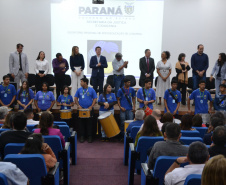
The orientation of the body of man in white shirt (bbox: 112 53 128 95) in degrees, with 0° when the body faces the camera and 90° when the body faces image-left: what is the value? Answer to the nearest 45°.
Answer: approximately 315°

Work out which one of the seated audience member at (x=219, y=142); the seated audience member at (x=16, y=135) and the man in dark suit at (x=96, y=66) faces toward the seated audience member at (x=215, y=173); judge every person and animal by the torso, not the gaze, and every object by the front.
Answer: the man in dark suit

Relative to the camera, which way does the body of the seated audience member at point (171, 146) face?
away from the camera

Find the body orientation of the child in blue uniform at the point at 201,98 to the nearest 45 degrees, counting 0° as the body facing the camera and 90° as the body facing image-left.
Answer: approximately 0°

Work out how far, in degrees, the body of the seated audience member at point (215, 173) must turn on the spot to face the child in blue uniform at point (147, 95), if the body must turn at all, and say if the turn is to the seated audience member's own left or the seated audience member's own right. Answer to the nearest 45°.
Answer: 0° — they already face them

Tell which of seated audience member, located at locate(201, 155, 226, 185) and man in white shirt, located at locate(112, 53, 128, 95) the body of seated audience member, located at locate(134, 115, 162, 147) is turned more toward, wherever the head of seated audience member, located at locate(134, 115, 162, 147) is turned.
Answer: the man in white shirt

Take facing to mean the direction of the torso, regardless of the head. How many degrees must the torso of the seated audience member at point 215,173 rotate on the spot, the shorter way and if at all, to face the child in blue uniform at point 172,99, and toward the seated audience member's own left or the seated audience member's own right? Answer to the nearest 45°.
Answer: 0° — they already face them

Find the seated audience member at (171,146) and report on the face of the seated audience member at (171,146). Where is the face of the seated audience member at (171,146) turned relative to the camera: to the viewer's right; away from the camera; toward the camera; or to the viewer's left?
away from the camera

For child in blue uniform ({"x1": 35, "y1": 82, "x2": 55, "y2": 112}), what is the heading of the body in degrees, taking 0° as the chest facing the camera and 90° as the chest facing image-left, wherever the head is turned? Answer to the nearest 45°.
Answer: approximately 0°

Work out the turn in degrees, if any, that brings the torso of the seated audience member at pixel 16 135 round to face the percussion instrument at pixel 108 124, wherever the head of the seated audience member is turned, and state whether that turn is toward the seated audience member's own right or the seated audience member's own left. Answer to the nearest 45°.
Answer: approximately 45° to the seated audience member's own right

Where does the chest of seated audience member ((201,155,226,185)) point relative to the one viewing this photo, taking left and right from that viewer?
facing away from the viewer

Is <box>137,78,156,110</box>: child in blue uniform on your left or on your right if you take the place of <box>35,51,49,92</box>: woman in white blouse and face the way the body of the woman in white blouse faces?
on your left

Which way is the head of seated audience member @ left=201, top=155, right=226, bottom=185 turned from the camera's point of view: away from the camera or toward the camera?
away from the camera

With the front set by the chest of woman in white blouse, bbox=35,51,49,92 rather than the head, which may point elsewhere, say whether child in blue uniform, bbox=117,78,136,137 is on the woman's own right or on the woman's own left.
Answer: on the woman's own left

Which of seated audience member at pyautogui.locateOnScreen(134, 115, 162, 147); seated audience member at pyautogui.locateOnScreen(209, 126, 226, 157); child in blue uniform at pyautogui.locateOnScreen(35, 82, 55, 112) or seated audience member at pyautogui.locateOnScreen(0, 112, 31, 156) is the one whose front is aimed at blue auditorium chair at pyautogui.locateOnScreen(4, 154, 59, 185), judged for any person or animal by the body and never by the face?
the child in blue uniform
